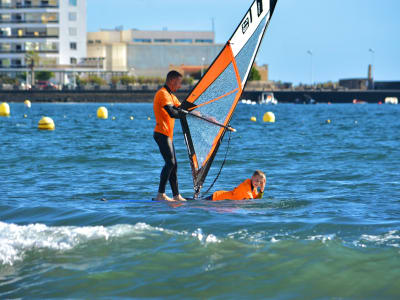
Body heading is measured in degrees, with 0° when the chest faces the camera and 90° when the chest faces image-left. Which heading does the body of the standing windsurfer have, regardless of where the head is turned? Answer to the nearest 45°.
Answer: approximately 270°

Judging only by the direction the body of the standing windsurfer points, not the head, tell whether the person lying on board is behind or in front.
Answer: in front
